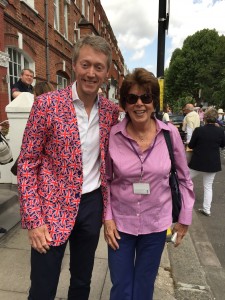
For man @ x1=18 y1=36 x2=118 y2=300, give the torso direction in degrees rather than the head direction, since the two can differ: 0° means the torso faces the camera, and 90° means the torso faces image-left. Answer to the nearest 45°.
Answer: approximately 315°

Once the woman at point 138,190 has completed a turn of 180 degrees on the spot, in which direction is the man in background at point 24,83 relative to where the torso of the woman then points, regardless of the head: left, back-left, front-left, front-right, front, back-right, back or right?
front-left

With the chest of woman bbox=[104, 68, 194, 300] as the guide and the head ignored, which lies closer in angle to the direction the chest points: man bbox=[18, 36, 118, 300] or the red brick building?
the man

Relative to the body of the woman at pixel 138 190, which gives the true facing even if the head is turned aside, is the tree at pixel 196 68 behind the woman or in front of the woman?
behind

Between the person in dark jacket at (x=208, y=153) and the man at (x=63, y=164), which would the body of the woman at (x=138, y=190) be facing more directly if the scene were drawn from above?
the man

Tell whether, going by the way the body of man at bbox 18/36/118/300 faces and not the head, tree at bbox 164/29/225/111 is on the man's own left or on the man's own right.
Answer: on the man's own left

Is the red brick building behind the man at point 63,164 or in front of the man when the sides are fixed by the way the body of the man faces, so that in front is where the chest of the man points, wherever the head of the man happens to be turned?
behind

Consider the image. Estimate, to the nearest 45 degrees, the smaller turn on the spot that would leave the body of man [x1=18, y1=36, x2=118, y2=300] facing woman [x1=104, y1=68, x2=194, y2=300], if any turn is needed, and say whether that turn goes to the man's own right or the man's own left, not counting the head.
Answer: approximately 45° to the man's own left

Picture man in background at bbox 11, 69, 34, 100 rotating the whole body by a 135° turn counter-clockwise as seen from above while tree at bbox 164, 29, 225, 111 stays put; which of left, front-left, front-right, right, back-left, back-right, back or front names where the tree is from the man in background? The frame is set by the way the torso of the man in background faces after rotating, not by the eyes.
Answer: front-right

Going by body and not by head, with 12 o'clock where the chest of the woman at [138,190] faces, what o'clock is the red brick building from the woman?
The red brick building is roughly at 5 o'clock from the woman.

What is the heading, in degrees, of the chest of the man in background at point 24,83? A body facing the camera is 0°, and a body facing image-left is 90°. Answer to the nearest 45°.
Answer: approximately 315°

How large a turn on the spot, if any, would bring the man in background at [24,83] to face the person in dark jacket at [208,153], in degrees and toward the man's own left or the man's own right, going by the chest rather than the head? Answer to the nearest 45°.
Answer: approximately 45° to the man's own left

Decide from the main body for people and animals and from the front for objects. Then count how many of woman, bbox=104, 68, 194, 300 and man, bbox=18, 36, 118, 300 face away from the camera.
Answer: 0

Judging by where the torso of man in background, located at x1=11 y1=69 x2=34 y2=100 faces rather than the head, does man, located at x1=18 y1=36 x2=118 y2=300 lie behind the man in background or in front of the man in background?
in front
